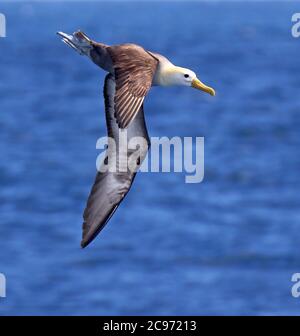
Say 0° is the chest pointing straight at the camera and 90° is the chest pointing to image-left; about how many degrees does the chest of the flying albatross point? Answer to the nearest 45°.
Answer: approximately 270°
